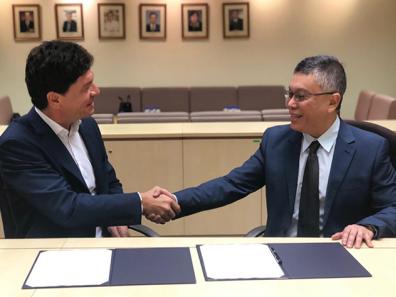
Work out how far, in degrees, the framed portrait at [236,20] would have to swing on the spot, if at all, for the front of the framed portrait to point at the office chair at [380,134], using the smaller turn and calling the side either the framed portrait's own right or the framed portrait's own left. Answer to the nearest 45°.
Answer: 0° — it already faces it

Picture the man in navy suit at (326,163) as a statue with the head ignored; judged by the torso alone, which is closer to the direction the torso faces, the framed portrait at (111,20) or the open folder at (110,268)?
the open folder

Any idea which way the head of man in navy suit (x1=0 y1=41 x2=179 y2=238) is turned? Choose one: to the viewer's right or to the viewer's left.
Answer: to the viewer's right

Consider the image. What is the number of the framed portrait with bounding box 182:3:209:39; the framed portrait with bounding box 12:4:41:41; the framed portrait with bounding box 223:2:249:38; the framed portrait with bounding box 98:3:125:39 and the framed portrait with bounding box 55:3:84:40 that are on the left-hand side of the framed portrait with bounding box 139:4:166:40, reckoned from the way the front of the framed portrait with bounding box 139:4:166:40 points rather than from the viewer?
2

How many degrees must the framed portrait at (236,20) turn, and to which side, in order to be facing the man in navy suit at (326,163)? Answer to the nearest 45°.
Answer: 0° — it already faces them

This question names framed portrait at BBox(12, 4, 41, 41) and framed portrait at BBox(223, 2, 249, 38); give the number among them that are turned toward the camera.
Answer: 2

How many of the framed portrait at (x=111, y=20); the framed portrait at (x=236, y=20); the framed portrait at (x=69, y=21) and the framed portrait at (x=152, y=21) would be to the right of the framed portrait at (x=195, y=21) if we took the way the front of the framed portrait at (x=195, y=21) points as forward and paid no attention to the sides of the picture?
3

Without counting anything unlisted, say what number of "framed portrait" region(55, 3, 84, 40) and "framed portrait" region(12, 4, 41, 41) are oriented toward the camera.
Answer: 2

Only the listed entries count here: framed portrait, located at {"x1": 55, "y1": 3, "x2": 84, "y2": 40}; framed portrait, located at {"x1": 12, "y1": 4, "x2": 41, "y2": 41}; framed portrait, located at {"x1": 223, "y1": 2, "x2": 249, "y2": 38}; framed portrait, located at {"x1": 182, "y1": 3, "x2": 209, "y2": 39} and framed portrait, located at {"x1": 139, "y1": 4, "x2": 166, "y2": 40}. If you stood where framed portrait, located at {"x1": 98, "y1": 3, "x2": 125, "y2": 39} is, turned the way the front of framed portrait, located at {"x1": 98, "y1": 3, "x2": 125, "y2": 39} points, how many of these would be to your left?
3

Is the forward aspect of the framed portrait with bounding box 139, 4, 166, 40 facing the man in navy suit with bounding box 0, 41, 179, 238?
yes

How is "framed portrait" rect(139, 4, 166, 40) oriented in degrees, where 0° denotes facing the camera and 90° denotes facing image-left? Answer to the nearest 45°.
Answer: approximately 0°

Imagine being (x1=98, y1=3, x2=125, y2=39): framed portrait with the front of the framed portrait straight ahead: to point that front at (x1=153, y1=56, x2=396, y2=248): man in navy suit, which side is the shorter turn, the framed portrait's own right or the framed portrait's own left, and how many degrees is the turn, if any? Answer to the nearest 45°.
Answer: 0° — it already faces them

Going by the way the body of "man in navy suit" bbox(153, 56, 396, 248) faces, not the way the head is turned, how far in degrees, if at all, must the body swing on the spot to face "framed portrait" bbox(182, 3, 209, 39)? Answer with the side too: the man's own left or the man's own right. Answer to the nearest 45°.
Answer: approximately 135° to the man's own right

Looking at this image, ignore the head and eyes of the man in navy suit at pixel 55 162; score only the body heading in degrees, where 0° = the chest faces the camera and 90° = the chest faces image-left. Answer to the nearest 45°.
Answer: approximately 315°

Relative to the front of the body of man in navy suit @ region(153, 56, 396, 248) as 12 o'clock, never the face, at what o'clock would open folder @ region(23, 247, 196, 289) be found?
The open folder is roughly at 12 o'clock from the man in navy suit.
